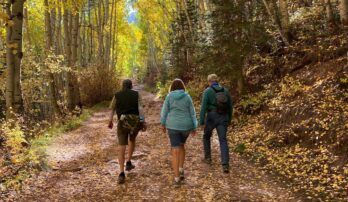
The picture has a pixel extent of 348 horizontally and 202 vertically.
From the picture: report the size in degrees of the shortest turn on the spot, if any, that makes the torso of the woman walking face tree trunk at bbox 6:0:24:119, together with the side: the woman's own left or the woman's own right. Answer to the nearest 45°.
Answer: approximately 90° to the woman's own left

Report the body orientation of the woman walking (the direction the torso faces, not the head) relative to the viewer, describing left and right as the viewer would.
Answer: facing away from the viewer

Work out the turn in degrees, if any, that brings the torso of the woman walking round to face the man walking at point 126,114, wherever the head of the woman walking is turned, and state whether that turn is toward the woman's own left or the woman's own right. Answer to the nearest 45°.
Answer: approximately 45° to the woman's own left

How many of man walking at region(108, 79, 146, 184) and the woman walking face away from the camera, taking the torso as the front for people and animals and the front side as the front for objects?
2

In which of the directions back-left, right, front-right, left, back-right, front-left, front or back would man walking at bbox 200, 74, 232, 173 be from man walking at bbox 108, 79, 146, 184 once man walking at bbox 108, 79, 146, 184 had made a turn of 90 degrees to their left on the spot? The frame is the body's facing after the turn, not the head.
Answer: back

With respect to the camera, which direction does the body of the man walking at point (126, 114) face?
away from the camera

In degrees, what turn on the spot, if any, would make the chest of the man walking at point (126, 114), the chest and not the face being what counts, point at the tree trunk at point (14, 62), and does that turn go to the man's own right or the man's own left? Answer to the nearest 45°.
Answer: approximately 45° to the man's own left

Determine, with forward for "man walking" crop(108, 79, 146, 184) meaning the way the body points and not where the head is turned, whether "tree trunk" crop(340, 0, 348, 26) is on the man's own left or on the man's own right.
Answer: on the man's own right

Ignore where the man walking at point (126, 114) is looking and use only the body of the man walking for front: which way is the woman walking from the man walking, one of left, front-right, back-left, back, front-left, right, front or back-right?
back-right

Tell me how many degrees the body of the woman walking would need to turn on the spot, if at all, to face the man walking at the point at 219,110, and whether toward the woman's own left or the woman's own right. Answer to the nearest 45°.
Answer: approximately 45° to the woman's own right

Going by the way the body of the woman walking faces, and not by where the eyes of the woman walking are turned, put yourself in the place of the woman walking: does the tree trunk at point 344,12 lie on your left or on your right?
on your right
